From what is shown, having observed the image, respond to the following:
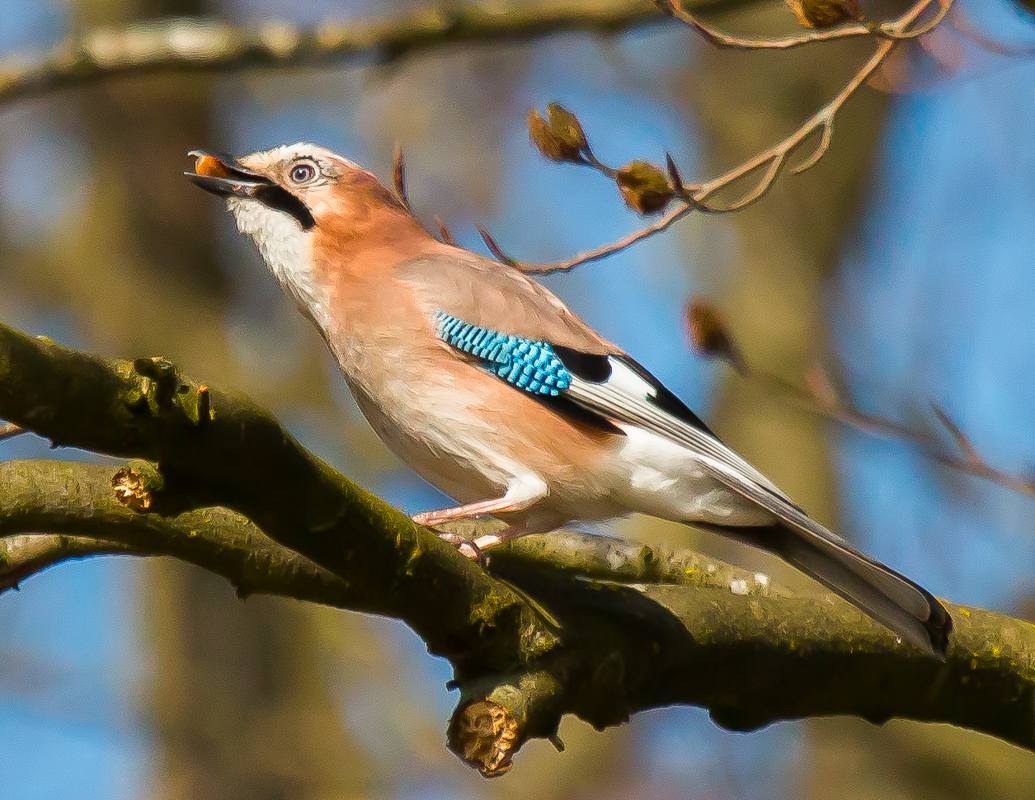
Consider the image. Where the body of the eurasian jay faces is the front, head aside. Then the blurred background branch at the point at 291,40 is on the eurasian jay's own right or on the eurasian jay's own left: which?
on the eurasian jay's own right

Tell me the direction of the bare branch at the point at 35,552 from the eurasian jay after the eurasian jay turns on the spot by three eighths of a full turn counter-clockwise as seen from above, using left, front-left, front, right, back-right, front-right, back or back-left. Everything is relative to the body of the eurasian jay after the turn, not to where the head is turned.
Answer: right

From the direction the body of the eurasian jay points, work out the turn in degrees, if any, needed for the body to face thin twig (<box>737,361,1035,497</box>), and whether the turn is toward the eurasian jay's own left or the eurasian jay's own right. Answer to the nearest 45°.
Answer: approximately 180°

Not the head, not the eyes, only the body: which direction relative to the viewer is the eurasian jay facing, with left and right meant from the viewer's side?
facing to the left of the viewer
